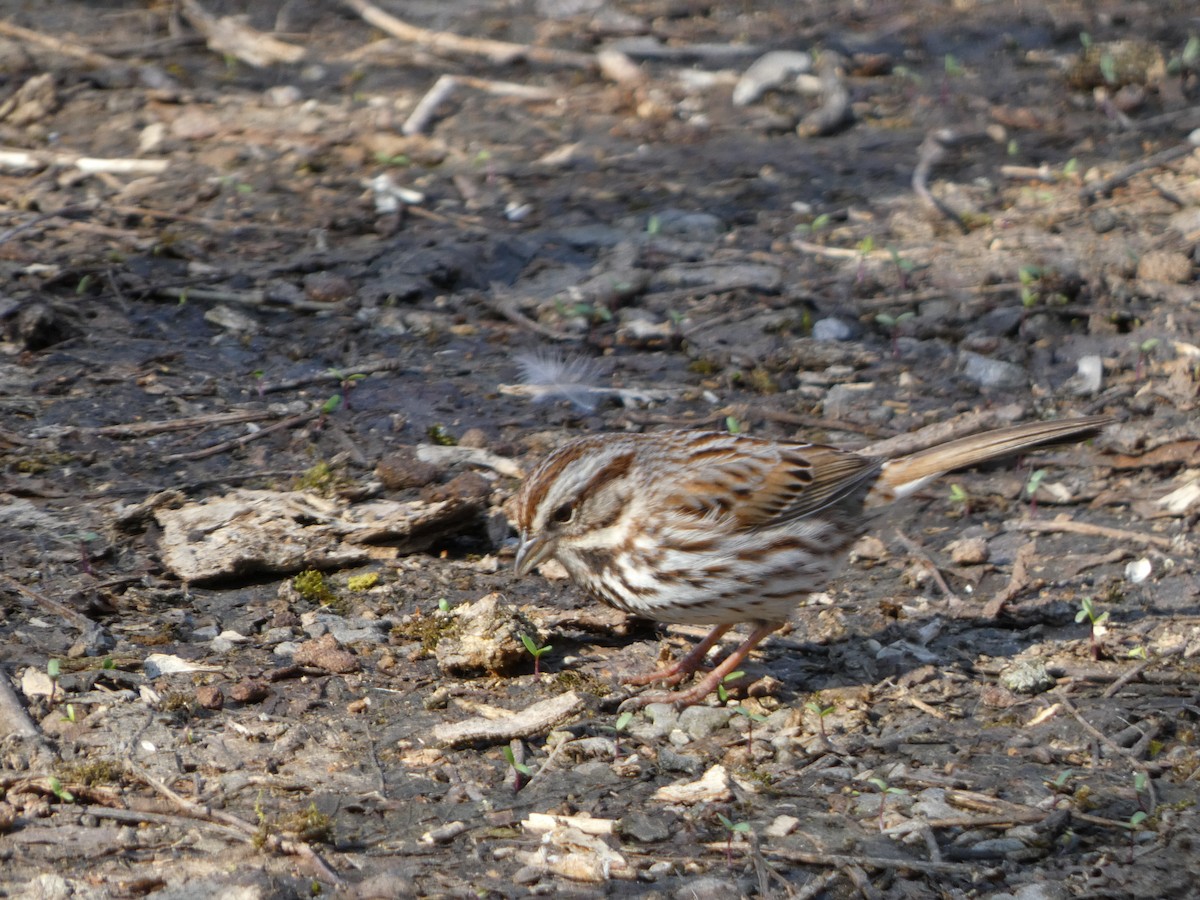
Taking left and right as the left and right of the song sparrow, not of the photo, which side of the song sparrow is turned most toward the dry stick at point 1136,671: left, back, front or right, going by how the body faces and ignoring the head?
back

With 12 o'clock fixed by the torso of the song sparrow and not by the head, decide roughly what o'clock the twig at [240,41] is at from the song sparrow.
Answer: The twig is roughly at 2 o'clock from the song sparrow.

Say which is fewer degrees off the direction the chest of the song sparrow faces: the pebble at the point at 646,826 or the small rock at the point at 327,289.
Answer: the small rock

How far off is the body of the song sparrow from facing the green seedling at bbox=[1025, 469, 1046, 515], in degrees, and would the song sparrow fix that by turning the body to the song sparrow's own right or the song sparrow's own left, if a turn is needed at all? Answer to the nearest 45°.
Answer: approximately 135° to the song sparrow's own right

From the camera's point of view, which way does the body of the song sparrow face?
to the viewer's left

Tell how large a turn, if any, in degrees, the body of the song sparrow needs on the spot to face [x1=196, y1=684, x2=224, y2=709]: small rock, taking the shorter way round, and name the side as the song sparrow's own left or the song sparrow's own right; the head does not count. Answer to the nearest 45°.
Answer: approximately 45° to the song sparrow's own left

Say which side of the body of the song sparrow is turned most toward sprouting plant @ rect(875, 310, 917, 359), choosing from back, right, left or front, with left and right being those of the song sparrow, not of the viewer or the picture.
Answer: right

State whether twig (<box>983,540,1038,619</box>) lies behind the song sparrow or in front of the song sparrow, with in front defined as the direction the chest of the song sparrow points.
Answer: behind

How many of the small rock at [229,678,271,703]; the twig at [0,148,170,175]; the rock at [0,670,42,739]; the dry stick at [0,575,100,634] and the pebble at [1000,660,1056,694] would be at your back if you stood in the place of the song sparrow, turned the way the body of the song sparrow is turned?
1

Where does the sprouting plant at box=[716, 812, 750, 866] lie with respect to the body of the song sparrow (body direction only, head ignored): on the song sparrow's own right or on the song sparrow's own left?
on the song sparrow's own left

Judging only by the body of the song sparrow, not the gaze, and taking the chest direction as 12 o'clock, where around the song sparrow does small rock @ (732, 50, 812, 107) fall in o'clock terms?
The small rock is roughly at 3 o'clock from the song sparrow.

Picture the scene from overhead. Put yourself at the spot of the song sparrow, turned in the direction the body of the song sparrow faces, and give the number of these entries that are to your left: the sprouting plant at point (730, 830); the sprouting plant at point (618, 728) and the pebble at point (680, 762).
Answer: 3

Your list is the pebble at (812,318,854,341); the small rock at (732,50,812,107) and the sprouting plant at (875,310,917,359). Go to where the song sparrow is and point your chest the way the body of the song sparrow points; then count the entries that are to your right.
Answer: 3

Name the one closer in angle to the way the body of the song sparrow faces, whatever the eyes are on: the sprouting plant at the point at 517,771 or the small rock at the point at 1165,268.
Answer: the sprouting plant

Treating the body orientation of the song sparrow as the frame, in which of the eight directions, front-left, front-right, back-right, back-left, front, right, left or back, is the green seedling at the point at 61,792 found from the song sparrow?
front-left

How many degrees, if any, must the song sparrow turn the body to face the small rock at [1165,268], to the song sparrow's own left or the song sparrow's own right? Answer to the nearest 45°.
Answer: approximately 135° to the song sparrow's own right

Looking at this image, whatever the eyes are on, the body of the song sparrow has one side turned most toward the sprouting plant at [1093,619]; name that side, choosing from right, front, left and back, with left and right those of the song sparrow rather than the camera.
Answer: back

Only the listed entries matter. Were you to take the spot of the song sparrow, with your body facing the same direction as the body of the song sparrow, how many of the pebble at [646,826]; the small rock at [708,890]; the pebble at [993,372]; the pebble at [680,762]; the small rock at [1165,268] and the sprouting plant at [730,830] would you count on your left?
4
